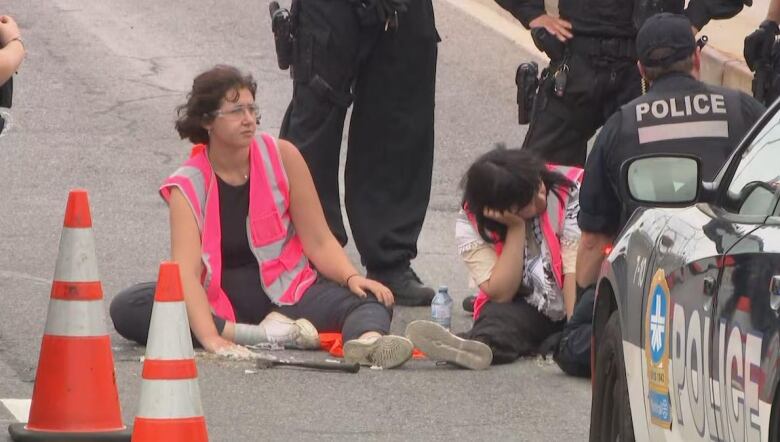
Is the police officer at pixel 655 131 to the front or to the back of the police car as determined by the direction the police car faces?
to the front

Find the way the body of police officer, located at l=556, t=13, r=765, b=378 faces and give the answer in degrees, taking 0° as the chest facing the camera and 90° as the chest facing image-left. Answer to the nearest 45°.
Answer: approximately 180°

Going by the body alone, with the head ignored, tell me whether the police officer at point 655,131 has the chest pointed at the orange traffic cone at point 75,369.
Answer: no

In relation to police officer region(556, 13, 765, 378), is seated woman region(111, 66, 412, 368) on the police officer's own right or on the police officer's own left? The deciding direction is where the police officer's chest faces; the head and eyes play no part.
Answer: on the police officer's own left

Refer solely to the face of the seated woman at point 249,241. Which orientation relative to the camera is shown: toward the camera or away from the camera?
toward the camera

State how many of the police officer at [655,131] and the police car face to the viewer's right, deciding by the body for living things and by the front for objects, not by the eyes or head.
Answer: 0

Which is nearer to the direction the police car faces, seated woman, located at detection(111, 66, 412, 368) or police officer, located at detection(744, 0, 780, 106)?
the seated woman

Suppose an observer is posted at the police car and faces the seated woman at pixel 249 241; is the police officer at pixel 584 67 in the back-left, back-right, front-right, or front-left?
front-right

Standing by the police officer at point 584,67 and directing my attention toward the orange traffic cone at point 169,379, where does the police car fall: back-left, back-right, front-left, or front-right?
front-left

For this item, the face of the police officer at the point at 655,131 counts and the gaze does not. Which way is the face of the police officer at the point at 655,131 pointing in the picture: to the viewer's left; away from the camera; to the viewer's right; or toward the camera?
away from the camera
